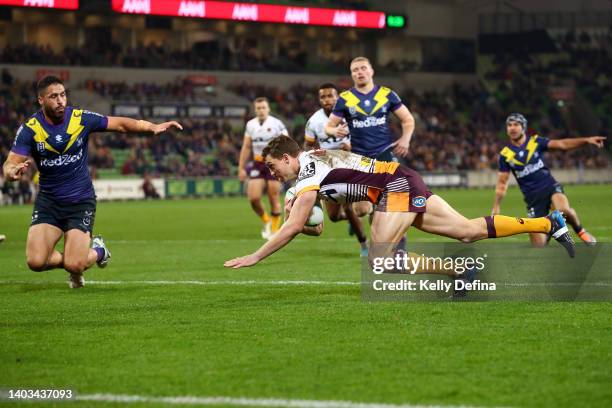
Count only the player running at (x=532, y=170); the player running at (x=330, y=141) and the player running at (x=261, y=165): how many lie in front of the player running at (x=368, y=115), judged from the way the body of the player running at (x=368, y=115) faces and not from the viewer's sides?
0

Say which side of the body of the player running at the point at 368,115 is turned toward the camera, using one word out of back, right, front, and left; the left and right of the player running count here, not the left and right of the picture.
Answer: front

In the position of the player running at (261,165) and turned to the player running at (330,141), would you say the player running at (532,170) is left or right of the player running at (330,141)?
left

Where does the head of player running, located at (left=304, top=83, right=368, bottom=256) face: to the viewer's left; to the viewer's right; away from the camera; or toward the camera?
toward the camera

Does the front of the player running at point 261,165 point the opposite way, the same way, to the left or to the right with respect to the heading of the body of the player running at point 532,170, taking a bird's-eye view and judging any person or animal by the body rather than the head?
the same way

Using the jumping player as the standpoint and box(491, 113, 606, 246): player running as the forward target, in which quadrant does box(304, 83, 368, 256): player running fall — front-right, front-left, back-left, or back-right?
front-left

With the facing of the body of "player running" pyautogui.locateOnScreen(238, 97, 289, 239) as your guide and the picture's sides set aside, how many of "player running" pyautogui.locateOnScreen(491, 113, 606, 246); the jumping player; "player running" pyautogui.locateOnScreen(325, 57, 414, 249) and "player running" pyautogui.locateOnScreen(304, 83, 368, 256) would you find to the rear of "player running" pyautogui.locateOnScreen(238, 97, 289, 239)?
0

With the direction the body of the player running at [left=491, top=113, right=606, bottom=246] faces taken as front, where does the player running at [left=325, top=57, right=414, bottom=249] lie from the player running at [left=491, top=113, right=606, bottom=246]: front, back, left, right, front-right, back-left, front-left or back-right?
front-right

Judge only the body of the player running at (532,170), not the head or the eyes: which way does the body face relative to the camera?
toward the camera

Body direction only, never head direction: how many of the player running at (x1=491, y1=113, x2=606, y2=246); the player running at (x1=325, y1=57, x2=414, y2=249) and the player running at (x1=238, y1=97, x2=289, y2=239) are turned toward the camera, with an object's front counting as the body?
3

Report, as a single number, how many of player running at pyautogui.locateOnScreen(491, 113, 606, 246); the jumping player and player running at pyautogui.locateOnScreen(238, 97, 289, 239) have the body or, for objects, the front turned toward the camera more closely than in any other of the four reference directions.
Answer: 3

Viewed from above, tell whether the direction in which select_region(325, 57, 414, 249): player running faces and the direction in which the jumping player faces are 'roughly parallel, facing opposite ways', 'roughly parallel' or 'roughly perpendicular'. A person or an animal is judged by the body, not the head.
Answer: roughly parallel

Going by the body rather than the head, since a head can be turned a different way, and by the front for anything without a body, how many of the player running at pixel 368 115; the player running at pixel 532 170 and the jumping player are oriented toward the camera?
3

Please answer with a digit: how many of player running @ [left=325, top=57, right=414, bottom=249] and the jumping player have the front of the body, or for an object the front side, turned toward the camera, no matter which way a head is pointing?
2

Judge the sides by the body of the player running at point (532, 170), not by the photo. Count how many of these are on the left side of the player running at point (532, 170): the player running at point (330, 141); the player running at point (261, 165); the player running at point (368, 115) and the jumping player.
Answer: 0

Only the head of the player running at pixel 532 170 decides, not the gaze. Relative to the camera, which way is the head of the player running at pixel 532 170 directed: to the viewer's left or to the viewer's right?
to the viewer's left

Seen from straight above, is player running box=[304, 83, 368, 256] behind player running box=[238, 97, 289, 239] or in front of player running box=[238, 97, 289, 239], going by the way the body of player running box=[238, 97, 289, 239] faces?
in front
